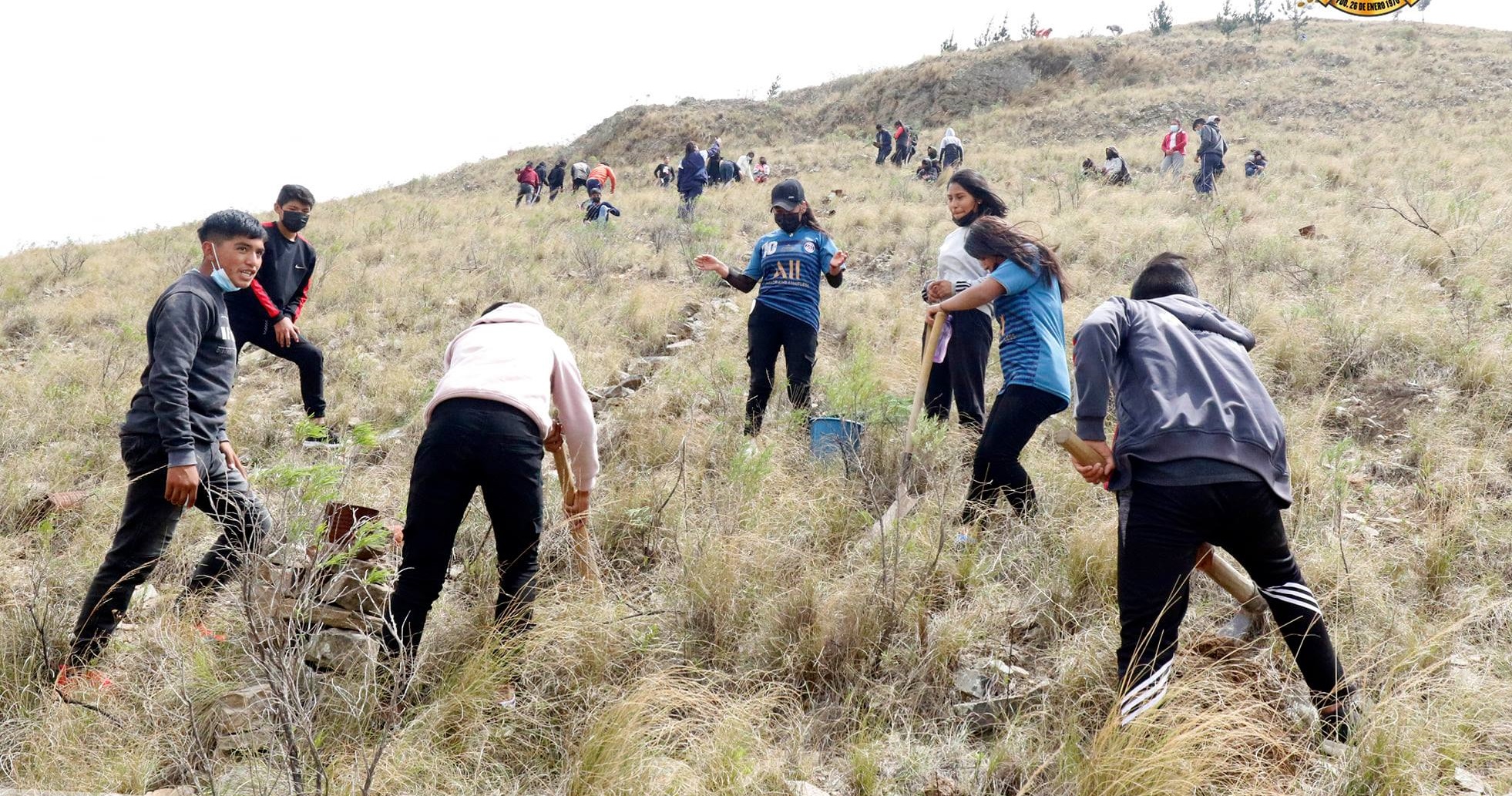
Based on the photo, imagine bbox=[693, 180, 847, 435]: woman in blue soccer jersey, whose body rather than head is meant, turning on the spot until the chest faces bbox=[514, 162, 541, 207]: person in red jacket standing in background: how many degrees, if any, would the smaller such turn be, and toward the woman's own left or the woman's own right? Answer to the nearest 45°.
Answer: approximately 180°

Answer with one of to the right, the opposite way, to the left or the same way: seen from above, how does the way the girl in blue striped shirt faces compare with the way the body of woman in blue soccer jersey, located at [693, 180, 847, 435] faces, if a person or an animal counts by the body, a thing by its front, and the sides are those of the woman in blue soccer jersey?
to the right

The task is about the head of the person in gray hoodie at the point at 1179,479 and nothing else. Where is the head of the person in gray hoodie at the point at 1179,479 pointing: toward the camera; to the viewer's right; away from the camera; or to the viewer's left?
away from the camera

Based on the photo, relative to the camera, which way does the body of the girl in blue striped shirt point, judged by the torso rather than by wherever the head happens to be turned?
to the viewer's left

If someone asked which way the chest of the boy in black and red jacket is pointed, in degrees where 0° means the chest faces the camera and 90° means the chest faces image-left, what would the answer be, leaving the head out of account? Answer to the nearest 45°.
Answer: approximately 315°

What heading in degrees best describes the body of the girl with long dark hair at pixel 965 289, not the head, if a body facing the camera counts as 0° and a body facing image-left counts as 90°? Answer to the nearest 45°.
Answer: approximately 45°

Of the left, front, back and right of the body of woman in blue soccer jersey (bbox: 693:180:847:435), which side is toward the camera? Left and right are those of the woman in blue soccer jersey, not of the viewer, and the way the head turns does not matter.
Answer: front

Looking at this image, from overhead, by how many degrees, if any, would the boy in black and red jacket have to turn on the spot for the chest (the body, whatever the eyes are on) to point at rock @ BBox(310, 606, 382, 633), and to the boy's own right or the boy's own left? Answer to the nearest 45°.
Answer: approximately 45° to the boy's own right

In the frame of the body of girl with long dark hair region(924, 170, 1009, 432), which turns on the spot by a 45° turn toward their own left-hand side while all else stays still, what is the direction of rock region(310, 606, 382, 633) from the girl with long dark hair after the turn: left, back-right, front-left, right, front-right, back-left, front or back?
front-right

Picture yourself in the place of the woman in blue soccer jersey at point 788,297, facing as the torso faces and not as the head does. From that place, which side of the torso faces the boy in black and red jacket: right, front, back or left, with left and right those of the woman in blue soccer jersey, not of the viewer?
right
